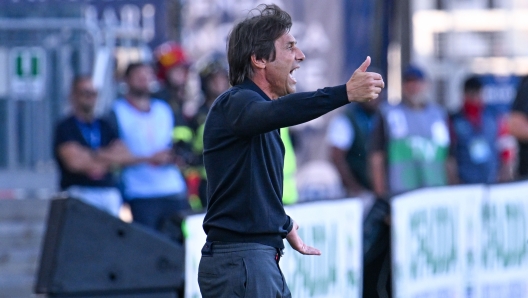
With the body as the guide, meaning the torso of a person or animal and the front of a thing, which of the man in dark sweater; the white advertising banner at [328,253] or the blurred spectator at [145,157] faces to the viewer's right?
the man in dark sweater

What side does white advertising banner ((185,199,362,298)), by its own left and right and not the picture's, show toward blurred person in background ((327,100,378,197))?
back

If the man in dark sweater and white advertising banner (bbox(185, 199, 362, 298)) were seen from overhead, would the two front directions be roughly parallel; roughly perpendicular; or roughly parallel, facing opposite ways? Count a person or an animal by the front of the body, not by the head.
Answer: roughly perpendicular

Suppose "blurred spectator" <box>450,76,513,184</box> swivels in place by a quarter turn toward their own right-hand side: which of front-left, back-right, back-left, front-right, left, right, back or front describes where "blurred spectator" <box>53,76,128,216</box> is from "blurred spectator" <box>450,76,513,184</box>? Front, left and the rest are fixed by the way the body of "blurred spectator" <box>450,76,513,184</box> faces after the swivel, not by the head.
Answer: front-left

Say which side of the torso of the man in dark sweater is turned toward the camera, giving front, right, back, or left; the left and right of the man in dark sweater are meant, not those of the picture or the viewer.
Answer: right

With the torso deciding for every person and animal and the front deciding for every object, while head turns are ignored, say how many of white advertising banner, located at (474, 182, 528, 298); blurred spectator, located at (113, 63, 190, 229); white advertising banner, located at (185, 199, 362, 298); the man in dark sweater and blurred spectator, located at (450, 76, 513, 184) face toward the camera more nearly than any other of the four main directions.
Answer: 4

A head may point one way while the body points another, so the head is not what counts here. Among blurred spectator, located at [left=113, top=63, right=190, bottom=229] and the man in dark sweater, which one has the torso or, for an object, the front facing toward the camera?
the blurred spectator

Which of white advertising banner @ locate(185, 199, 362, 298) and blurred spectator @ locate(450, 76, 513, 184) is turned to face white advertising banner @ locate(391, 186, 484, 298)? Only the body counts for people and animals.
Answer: the blurred spectator

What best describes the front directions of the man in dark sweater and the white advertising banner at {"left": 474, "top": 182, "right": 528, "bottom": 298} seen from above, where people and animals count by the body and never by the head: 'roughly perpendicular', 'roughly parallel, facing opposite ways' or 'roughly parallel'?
roughly perpendicular

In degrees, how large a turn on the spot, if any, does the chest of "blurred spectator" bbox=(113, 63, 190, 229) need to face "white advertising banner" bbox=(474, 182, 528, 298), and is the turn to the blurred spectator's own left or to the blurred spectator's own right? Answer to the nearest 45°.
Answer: approximately 90° to the blurred spectator's own left

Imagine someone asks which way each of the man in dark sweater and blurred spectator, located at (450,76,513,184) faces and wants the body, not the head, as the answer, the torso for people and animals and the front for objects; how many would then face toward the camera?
1

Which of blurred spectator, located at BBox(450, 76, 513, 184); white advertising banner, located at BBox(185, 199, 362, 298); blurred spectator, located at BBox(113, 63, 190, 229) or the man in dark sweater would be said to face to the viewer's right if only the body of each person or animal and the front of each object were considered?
the man in dark sweater

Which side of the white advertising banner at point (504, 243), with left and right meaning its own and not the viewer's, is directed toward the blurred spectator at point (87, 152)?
right

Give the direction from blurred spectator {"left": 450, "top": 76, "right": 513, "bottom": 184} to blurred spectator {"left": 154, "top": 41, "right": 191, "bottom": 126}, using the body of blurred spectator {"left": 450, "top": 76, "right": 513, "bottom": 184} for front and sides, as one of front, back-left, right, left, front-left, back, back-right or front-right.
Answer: front-right

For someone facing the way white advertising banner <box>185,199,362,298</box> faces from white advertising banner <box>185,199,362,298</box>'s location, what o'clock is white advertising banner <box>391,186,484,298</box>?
white advertising banner <box>391,186,484,298</box> is roughly at 8 o'clock from white advertising banner <box>185,199,362,298</box>.

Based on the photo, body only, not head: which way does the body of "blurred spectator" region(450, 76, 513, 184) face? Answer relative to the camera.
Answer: toward the camera
